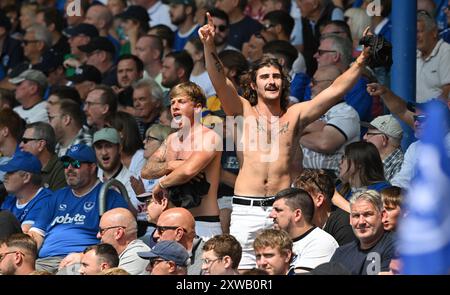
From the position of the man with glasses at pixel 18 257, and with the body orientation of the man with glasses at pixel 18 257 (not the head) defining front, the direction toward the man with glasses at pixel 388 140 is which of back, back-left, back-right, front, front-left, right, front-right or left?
back

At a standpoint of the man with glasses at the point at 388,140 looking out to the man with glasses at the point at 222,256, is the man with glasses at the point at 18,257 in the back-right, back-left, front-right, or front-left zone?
front-right

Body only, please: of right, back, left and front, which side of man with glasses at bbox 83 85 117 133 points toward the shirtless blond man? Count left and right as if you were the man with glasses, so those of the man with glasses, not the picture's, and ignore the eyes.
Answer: left

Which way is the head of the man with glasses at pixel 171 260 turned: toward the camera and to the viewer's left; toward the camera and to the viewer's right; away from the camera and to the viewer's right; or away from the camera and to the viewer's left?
toward the camera and to the viewer's left

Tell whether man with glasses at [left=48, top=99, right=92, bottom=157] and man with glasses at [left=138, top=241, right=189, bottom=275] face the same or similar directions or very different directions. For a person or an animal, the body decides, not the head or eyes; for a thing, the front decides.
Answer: same or similar directions

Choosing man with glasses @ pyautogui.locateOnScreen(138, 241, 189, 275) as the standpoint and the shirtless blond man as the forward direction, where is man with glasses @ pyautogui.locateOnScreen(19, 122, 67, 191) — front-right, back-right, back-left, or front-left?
front-left

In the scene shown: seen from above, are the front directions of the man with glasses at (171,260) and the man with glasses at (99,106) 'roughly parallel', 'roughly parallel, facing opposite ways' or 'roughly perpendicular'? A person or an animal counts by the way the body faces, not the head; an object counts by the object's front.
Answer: roughly parallel

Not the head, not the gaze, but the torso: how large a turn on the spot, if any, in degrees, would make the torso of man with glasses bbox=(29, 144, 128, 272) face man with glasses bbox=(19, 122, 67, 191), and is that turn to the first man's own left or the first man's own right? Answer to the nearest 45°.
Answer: approximately 135° to the first man's own right
